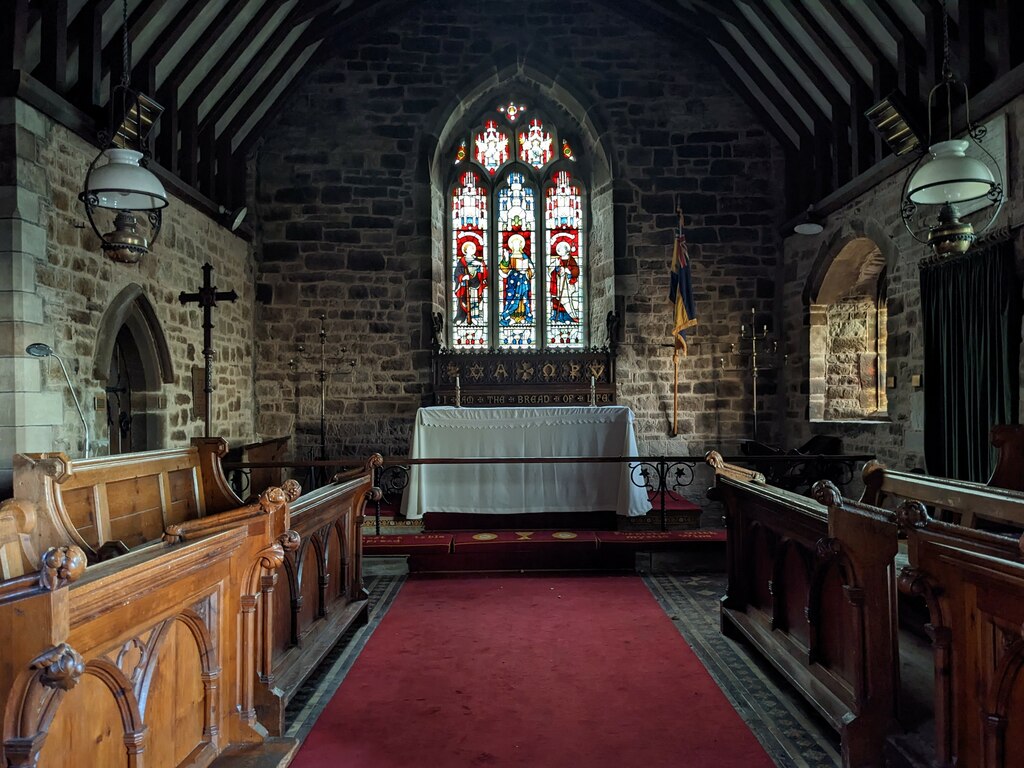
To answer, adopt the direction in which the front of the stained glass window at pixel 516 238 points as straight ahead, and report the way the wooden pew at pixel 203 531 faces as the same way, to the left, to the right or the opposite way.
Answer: to the left

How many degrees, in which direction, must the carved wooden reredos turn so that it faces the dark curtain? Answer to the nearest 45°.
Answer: approximately 45° to its left

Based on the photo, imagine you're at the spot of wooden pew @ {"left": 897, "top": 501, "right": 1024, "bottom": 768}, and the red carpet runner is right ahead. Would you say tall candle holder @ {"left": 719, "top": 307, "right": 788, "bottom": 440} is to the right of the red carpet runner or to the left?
right

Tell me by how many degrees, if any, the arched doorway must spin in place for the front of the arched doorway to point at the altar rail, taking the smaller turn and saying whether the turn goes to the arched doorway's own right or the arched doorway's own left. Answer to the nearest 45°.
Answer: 0° — it already faces it

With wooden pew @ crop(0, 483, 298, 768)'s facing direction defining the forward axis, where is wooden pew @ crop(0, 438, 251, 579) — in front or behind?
behind

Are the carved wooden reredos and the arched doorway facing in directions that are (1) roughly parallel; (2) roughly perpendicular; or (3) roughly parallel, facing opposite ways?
roughly perpendicular

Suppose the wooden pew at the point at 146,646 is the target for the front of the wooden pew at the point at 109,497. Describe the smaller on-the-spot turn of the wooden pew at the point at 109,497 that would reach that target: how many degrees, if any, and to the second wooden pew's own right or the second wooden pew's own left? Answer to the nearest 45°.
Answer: approximately 45° to the second wooden pew's own right

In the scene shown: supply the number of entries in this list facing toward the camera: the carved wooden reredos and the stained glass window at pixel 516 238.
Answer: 2

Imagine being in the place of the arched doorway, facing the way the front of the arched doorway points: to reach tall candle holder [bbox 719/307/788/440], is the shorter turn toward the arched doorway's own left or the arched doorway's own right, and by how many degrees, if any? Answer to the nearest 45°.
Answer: approximately 45° to the arched doorway's own left

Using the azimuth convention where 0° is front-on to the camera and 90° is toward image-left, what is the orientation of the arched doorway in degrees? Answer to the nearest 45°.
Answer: approximately 315°

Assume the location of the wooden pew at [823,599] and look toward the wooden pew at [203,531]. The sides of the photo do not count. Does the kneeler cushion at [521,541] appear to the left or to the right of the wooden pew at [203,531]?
right

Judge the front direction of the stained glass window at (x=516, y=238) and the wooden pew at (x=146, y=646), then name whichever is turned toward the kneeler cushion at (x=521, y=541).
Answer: the stained glass window

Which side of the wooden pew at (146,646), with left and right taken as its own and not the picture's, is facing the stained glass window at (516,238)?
left

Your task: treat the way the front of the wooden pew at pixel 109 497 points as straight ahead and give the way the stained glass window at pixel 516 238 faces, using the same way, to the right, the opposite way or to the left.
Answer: to the right
